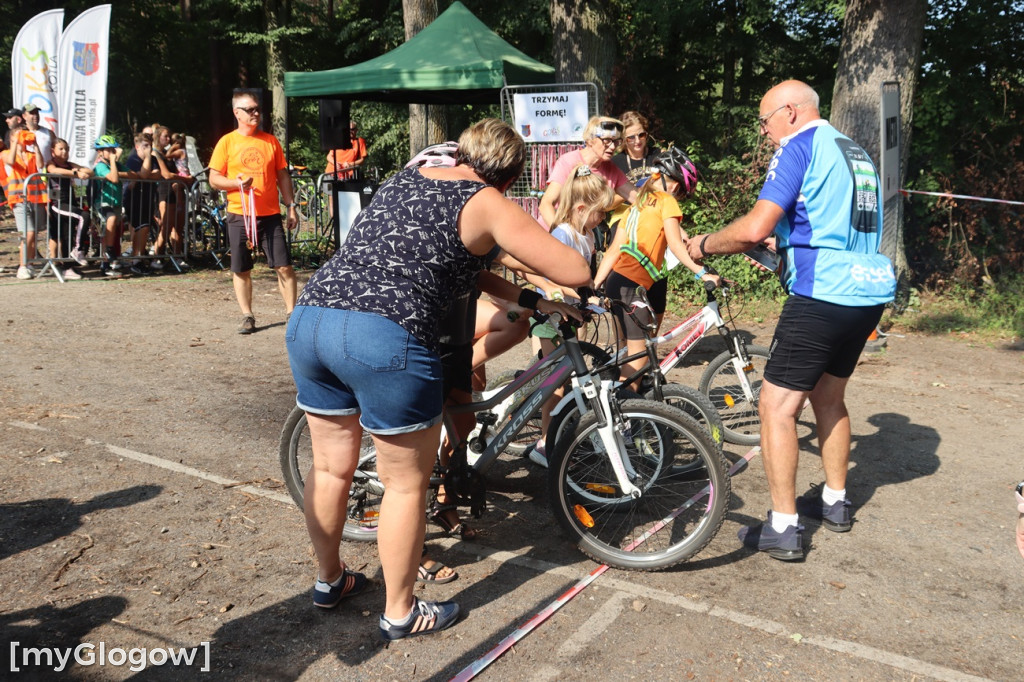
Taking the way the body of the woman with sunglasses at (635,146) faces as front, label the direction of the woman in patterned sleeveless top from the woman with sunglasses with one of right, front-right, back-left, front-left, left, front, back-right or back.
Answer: front

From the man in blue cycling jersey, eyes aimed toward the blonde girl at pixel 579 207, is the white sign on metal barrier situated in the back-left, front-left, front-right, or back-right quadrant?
front-right

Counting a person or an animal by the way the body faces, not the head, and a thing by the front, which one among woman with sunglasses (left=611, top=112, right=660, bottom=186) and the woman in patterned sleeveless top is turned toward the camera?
the woman with sunglasses

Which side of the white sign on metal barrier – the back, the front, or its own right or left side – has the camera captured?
front

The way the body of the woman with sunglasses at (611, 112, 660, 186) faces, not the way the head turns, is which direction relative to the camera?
toward the camera

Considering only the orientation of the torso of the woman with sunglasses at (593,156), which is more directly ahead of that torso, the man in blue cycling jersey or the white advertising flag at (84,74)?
the man in blue cycling jersey

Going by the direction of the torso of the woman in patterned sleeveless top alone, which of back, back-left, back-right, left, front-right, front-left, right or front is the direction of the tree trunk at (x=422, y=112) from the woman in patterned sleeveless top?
front-left

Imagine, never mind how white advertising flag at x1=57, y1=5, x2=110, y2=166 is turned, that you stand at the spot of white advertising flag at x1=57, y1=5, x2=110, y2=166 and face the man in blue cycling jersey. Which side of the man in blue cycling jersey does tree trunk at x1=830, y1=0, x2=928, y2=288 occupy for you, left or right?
left

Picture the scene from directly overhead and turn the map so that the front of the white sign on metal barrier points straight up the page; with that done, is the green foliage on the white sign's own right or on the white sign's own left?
on the white sign's own left

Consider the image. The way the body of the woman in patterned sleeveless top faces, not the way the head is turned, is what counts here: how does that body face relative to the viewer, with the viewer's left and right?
facing away from the viewer and to the right of the viewer

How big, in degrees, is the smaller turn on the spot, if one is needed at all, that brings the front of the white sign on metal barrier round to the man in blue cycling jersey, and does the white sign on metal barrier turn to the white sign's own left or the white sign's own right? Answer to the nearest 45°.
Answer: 0° — it already faces them

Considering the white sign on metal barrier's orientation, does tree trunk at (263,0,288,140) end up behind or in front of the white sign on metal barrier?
behind

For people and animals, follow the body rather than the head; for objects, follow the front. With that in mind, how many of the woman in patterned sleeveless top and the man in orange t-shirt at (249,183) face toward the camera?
1

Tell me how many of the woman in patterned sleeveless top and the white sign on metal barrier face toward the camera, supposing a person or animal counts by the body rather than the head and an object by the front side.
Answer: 1
